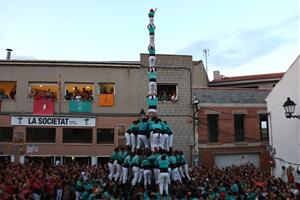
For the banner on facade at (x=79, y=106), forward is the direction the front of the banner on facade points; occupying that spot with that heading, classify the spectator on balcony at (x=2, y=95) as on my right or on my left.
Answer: on my right

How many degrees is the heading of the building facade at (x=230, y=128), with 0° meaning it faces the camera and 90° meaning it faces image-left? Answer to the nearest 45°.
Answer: approximately 0°

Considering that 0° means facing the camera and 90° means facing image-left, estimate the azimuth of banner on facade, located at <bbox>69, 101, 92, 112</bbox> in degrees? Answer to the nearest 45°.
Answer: approximately 0°

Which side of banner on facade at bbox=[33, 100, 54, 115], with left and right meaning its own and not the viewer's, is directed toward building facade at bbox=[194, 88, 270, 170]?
left

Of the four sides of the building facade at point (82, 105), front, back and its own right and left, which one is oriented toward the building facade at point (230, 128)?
left

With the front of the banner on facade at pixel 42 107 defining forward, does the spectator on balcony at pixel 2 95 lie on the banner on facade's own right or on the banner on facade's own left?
on the banner on facade's own right

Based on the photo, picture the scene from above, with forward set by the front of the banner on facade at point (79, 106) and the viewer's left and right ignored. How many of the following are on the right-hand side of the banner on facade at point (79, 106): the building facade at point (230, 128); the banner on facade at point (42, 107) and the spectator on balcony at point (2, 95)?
2

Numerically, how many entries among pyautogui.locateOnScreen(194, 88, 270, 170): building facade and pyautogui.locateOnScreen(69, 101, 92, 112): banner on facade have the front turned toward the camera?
2
